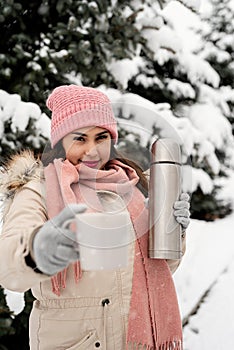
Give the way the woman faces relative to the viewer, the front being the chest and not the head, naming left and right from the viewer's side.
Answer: facing the viewer

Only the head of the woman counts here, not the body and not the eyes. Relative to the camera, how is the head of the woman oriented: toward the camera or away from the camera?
toward the camera
